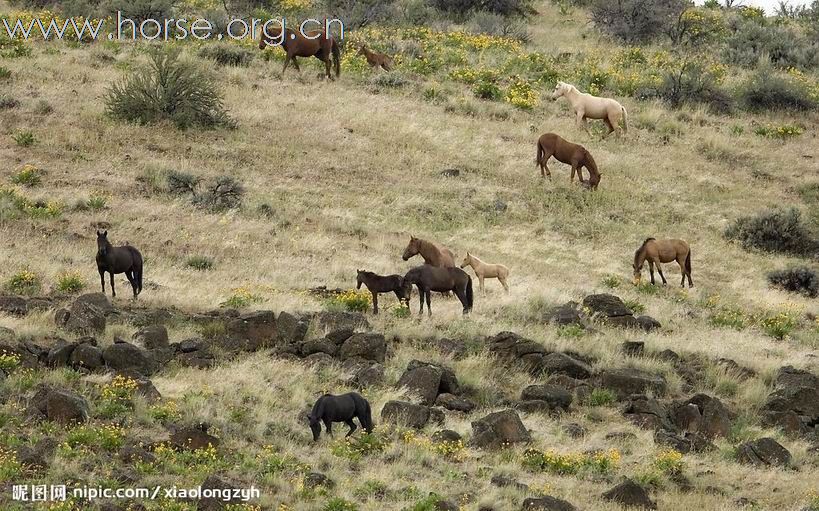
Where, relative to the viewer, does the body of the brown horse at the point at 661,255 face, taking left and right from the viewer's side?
facing to the left of the viewer

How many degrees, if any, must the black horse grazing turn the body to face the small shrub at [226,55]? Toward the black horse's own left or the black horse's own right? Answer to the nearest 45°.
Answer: approximately 90° to the black horse's own right

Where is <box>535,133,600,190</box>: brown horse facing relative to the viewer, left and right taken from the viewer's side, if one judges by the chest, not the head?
facing to the right of the viewer

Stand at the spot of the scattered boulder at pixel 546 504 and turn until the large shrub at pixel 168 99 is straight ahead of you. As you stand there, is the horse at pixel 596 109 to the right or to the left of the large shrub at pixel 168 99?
right

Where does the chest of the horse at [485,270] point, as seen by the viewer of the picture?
to the viewer's left

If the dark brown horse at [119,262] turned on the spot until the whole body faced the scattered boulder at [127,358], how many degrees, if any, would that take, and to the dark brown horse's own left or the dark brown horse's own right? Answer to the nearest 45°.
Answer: approximately 45° to the dark brown horse's own left

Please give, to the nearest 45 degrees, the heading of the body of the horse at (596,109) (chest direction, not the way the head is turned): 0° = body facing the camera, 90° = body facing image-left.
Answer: approximately 90°

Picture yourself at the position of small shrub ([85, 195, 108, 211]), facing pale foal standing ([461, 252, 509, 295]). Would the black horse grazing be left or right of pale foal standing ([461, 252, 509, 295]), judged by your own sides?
right

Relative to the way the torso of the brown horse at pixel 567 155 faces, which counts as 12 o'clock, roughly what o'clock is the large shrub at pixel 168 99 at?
The large shrub is roughly at 6 o'clock from the brown horse.

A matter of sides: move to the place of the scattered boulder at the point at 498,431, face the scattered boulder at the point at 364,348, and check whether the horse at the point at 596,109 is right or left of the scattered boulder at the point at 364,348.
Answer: right
